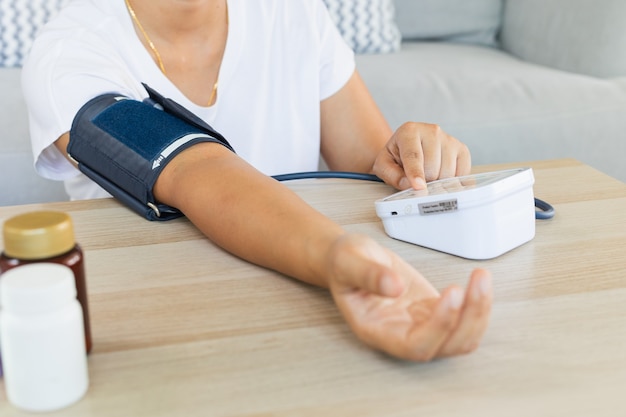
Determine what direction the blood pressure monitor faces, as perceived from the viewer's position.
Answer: facing away from the viewer and to the left of the viewer

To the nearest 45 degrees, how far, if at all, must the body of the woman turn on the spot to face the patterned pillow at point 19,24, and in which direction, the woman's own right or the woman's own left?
approximately 180°

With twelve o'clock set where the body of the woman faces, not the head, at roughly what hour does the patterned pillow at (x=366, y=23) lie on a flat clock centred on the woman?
The patterned pillow is roughly at 8 o'clock from the woman.

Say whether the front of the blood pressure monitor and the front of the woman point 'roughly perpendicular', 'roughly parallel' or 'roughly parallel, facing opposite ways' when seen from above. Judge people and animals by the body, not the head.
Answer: roughly parallel, facing opposite ways
